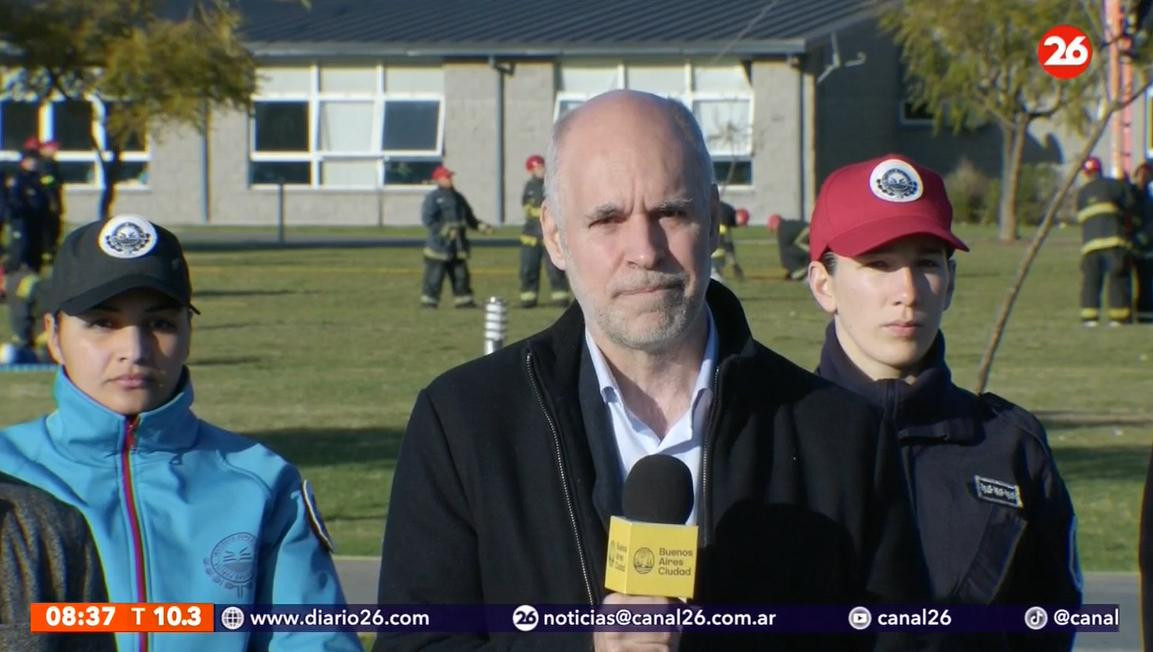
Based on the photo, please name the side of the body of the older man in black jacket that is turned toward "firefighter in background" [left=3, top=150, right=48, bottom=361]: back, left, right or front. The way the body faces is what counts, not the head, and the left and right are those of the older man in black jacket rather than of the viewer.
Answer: back

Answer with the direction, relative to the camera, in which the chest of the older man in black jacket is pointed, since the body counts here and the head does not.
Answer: toward the camera

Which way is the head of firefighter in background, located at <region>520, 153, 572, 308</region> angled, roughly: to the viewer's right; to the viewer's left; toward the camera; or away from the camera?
toward the camera

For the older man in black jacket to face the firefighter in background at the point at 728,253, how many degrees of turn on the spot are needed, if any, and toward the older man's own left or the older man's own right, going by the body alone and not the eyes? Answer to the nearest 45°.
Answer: approximately 180°

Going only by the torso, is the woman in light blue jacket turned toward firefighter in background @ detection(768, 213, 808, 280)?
no

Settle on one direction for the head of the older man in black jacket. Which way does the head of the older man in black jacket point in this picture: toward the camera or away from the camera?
toward the camera

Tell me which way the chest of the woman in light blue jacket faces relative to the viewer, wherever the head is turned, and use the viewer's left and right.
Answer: facing the viewer

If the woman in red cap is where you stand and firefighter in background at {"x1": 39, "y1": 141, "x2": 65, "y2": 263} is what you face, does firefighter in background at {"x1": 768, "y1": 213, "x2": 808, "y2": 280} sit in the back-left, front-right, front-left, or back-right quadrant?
front-right
